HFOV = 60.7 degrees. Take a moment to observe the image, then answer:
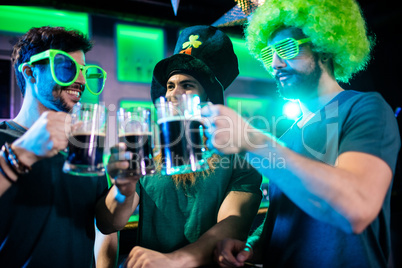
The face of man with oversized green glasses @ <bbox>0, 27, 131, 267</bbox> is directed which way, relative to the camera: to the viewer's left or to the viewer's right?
to the viewer's right

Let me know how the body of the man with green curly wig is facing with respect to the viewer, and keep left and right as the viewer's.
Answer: facing the viewer and to the left of the viewer

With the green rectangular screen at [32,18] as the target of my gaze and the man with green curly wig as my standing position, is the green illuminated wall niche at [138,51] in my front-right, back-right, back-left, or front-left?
front-right

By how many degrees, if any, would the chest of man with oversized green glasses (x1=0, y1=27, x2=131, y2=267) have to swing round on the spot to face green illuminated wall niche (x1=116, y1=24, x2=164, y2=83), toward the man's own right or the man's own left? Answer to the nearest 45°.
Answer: approximately 135° to the man's own left

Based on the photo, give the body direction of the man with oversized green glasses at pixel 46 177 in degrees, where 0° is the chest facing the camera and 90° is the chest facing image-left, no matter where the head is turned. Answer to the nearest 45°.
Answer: approximately 315°

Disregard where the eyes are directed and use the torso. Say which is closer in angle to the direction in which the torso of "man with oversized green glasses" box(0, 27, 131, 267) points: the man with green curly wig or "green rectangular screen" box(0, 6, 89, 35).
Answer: the man with green curly wig

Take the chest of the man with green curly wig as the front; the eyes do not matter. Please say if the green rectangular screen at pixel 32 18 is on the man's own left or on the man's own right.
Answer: on the man's own right

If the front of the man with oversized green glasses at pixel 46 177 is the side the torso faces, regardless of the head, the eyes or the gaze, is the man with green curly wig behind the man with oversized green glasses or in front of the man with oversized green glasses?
in front

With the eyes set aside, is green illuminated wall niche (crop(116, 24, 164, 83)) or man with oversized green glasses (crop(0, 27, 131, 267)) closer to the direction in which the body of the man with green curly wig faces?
the man with oversized green glasses

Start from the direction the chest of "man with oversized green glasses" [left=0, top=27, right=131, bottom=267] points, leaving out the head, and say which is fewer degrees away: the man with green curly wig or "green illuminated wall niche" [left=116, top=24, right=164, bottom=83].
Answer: the man with green curly wig

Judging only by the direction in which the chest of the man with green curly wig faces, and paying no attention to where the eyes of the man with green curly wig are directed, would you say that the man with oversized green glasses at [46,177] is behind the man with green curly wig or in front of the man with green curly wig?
in front

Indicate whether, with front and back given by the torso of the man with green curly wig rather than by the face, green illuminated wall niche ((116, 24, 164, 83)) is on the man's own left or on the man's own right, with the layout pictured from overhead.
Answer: on the man's own right

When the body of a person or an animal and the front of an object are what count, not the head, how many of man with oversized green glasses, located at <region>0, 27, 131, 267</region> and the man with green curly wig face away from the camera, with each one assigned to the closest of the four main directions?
0

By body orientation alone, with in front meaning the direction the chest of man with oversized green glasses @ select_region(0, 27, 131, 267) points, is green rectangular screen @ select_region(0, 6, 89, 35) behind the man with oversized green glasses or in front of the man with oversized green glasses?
behind
